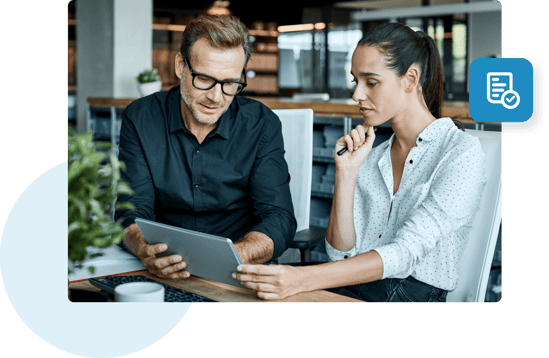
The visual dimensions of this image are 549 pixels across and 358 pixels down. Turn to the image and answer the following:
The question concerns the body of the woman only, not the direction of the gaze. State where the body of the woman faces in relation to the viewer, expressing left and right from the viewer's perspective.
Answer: facing the viewer and to the left of the viewer

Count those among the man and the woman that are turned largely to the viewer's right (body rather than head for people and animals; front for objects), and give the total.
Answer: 0

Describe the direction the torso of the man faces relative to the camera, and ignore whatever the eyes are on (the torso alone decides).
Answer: toward the camera

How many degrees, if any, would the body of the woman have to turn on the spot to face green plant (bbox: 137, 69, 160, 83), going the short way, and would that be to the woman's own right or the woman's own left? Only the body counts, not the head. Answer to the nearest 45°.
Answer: approximately 90° to the woman's own right

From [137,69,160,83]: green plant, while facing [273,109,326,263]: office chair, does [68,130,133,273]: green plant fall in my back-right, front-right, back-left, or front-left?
front-right

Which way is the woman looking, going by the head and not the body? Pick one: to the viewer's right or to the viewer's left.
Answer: to the viewer's left

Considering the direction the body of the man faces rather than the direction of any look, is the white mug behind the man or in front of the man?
in front
